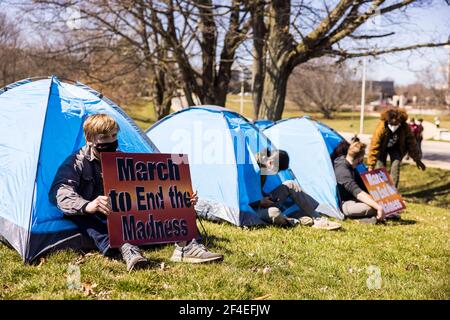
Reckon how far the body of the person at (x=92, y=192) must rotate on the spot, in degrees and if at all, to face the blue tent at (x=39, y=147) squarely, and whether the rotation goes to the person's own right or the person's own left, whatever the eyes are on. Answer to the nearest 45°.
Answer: approximately 180°

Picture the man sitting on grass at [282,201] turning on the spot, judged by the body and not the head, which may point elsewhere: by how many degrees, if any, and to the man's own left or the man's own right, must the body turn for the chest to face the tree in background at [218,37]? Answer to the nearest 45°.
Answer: approximately 90° to the man's own left

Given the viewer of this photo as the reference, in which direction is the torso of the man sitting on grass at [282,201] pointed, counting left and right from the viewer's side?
facing to the right of the viewer

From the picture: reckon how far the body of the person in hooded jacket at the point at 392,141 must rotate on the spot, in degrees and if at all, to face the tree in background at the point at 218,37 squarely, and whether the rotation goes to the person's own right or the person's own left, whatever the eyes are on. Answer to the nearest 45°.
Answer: approximately 135° to the person's own right

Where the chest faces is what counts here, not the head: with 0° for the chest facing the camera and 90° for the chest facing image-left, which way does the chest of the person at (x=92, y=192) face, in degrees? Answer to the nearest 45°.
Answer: approximately 315°

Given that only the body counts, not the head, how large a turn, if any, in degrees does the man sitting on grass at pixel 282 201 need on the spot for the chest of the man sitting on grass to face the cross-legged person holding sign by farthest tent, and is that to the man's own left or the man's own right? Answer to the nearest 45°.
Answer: approximately 45° to the man's own left
